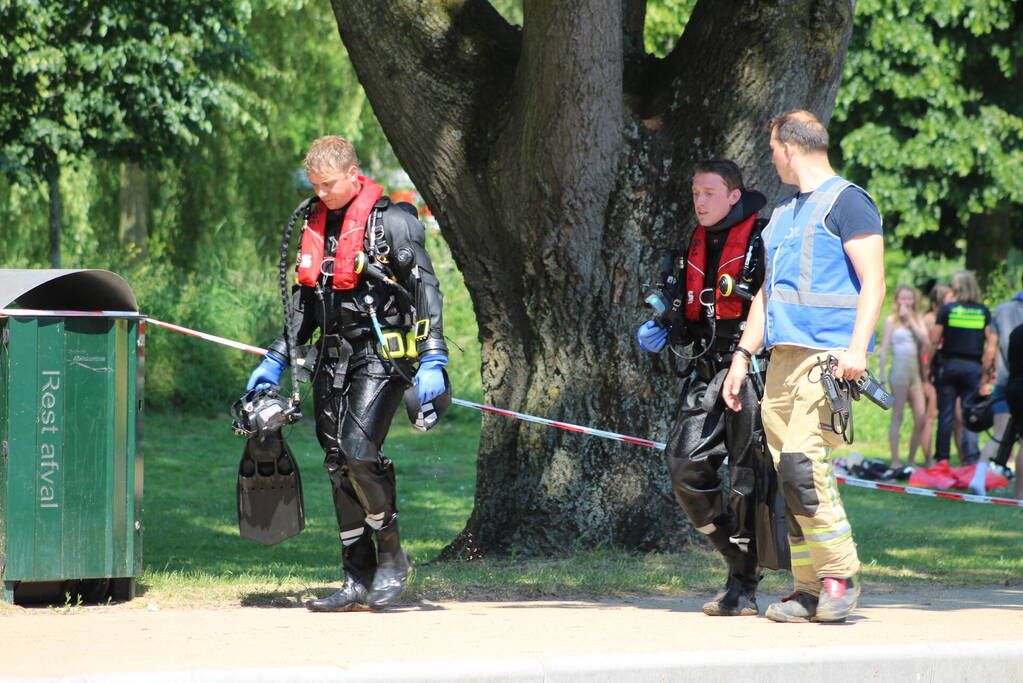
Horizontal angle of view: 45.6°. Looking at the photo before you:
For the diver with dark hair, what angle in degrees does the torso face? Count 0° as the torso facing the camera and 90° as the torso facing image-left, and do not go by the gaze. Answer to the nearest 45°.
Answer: approximately 45°

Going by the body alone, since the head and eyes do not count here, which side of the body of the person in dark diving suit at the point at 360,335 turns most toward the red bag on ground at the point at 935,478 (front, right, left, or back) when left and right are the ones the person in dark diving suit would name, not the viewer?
back

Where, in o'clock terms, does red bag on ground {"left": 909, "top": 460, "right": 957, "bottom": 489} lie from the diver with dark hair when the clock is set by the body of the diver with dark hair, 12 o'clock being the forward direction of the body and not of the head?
The red bag on ground is roughly at 5 o'clock from the diver with dark hair.

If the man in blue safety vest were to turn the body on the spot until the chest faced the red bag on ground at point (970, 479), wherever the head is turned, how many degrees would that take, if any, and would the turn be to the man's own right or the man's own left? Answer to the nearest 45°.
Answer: approximately 135° to the man's own right

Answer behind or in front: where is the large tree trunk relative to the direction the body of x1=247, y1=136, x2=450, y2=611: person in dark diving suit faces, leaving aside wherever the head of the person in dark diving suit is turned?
behind

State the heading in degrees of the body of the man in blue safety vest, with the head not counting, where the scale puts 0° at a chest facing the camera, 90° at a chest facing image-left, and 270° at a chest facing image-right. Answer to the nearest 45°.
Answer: approximately 45°

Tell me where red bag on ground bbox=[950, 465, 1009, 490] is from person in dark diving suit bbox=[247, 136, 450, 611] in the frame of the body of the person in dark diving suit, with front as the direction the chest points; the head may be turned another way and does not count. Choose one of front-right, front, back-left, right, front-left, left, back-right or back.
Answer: back

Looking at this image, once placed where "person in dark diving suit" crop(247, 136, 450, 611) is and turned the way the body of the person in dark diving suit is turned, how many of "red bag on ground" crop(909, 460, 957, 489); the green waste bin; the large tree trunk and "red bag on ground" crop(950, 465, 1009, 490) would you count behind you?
3

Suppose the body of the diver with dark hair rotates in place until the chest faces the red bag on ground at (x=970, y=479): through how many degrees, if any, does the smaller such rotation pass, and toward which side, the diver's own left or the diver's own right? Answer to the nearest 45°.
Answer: approximately 135° to the diver's own right
